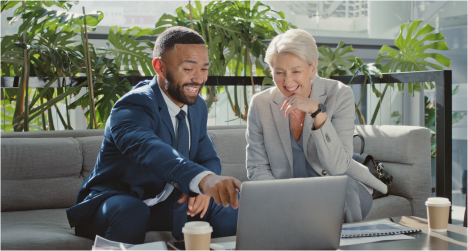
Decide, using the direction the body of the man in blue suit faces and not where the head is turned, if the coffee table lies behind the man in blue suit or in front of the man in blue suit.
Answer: in front

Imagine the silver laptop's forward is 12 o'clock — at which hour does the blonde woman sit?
The blonde woman is roughly at 12 o'clock from the silver laptop.

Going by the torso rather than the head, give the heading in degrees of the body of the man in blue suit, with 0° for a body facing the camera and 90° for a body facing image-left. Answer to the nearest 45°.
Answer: approximately 315°

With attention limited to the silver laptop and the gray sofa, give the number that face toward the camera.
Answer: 1

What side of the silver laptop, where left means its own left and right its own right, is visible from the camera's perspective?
back

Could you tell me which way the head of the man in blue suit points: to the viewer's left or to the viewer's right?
to the viewer's right

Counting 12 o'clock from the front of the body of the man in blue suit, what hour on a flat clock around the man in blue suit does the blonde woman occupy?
The blonde woman is roughly at 10 o'clock from the man in blue suit.

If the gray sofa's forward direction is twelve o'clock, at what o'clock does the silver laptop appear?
The silver laptop is roughly at 11 o'clock from the gray sofa.

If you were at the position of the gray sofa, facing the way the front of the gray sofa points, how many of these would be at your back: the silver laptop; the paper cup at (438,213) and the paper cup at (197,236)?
0

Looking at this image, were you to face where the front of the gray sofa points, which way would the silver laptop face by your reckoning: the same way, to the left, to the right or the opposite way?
the opposite way

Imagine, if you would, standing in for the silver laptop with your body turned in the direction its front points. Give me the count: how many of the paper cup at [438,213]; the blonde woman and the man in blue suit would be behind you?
0

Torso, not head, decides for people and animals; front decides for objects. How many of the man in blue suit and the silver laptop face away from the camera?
1

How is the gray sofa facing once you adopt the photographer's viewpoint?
facing the viewer
